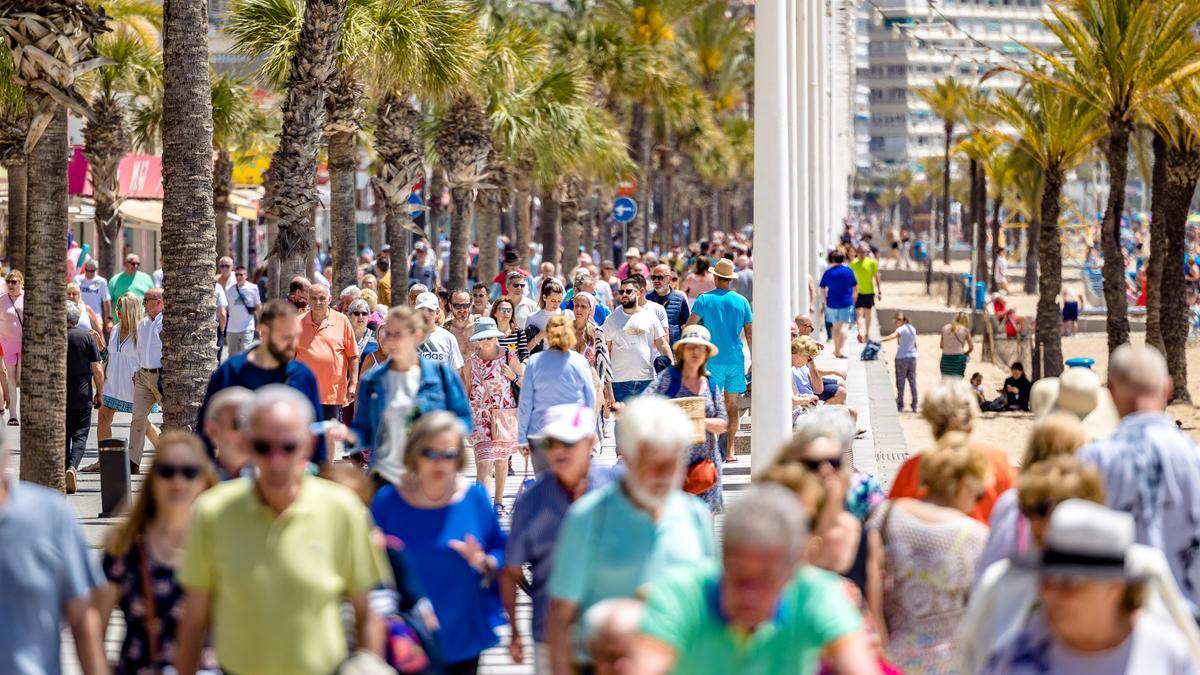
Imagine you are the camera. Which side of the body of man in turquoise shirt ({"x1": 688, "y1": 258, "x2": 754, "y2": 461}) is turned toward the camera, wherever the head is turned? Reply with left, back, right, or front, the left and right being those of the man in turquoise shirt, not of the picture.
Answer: back

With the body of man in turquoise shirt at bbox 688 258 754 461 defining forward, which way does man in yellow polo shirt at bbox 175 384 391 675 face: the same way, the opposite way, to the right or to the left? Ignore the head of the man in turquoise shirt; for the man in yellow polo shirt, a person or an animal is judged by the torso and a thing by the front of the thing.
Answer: the opposite way

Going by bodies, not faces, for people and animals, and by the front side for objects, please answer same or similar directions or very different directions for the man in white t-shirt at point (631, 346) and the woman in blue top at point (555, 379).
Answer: very different directions

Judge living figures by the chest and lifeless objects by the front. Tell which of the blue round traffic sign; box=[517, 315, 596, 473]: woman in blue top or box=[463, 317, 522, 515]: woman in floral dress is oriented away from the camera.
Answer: the woman in blue top

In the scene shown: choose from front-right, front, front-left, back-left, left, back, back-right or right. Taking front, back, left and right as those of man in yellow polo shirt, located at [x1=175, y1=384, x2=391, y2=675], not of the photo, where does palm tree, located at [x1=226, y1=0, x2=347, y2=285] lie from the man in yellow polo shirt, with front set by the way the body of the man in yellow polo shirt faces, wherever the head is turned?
back

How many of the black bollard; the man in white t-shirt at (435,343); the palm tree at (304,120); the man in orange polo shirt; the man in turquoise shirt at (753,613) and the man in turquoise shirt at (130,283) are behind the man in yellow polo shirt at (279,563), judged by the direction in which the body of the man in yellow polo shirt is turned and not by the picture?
5

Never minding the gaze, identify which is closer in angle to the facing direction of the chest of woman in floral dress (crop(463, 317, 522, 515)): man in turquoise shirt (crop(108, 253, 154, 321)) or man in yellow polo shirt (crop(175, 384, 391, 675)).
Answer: the man in yellow polo shirt

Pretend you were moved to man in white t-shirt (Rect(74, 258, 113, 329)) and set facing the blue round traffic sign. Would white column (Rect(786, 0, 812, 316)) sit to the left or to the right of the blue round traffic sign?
right

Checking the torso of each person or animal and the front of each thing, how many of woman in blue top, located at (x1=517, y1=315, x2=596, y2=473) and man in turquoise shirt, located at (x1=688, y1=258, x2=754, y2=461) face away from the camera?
2

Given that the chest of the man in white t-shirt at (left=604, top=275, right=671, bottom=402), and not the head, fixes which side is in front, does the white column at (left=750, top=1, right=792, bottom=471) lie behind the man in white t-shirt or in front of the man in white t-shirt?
in front

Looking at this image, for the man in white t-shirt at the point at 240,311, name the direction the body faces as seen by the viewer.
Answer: toward the camera

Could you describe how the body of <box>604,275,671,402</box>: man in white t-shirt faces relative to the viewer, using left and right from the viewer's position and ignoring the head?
facing the viewer

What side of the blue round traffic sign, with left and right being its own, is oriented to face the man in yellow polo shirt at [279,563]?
front
